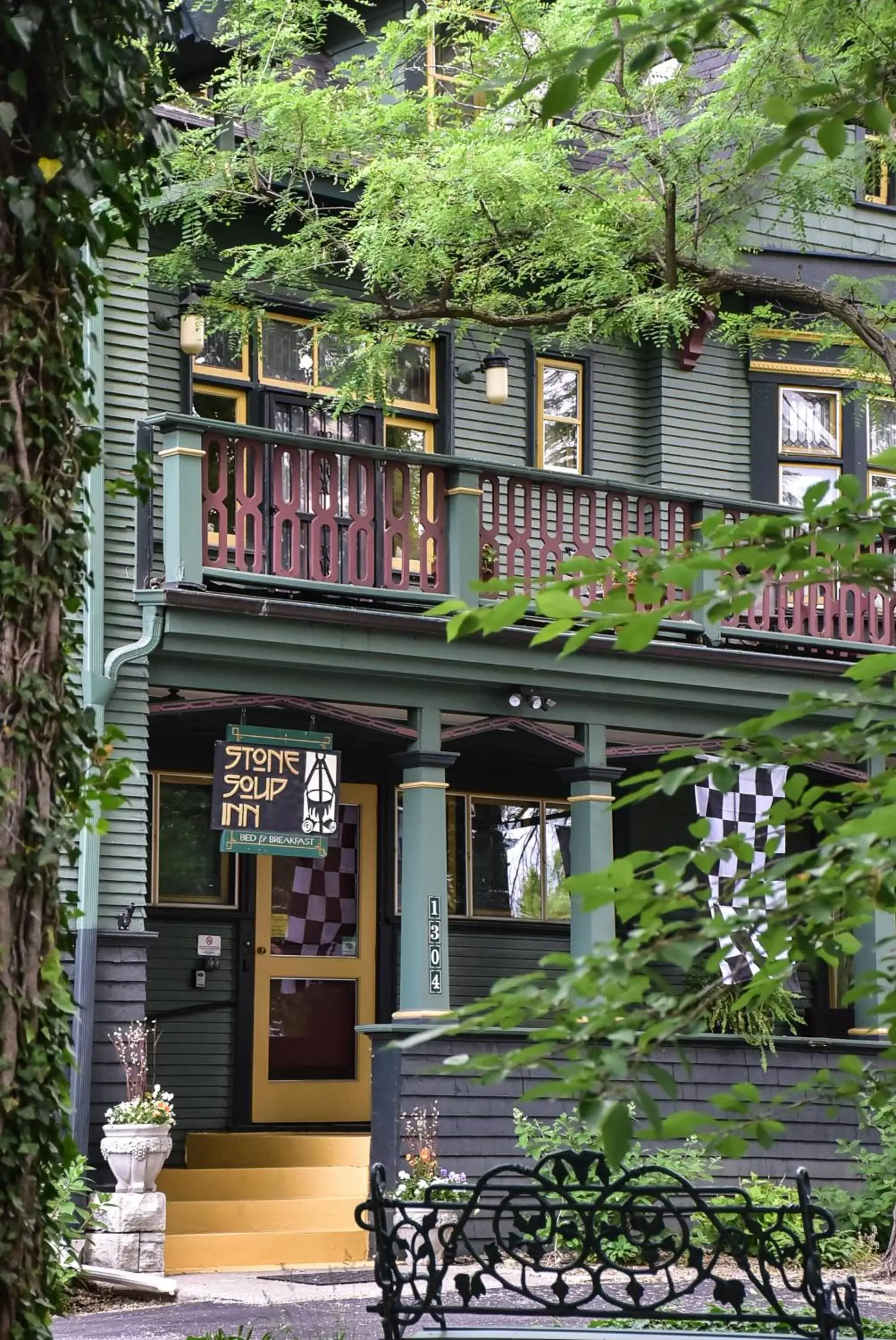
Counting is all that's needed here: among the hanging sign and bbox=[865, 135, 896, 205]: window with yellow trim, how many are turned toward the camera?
2

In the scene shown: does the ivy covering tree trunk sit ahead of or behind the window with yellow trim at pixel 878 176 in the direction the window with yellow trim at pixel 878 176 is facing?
ahead

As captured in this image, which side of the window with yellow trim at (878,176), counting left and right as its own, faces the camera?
front

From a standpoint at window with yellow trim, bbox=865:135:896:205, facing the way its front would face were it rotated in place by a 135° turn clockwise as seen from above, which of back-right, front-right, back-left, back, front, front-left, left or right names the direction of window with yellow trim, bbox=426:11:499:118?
left
